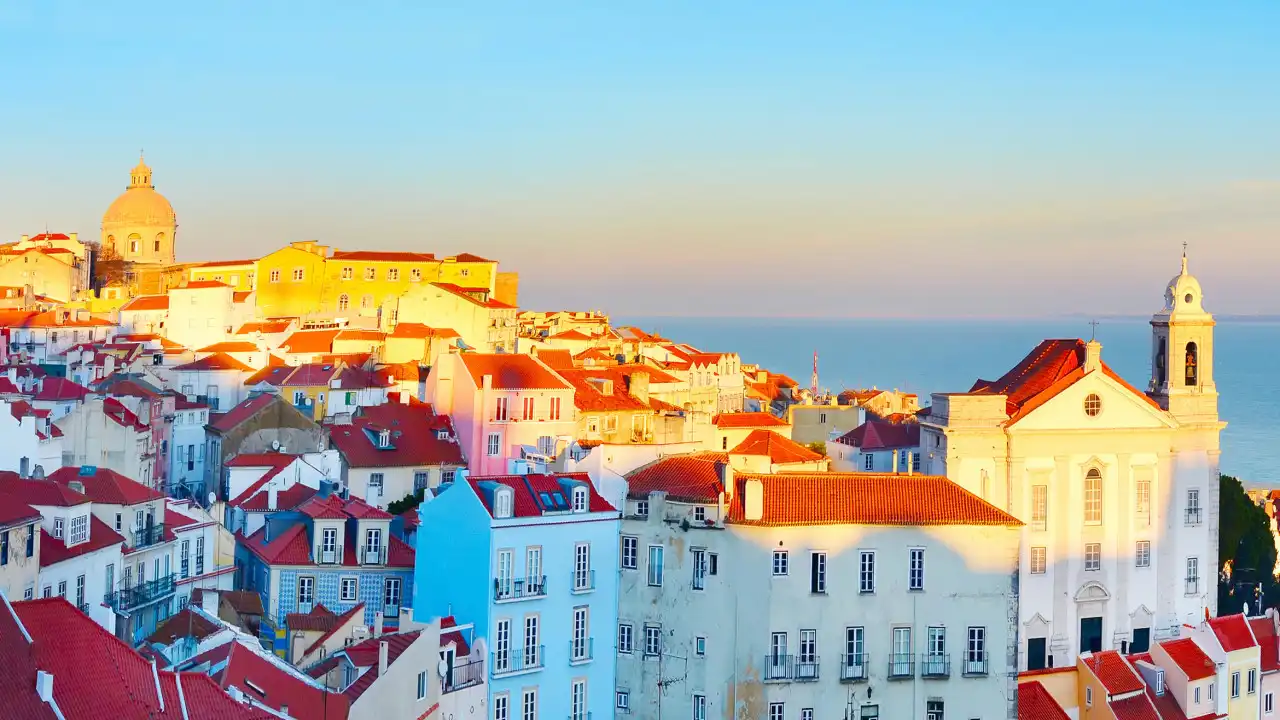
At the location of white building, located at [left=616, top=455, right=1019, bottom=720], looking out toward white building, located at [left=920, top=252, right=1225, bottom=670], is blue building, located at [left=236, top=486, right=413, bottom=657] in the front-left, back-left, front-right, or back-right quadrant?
back-left

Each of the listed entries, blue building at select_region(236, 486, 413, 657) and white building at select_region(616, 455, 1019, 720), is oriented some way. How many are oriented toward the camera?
2

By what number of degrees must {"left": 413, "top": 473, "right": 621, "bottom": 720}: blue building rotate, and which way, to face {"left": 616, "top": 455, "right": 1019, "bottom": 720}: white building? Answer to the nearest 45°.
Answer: approximately 45° to its left

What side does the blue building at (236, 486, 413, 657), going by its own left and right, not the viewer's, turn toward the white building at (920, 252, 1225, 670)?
left

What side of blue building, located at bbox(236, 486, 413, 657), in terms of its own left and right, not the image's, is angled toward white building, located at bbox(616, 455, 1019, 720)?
left

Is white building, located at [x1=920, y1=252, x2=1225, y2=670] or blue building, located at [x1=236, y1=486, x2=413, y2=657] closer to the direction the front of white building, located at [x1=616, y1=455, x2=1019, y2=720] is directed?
the blue building

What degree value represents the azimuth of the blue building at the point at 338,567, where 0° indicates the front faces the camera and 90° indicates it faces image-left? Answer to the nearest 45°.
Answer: approximately 0°

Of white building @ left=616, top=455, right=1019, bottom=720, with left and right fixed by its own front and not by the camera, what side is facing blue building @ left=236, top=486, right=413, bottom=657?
right
